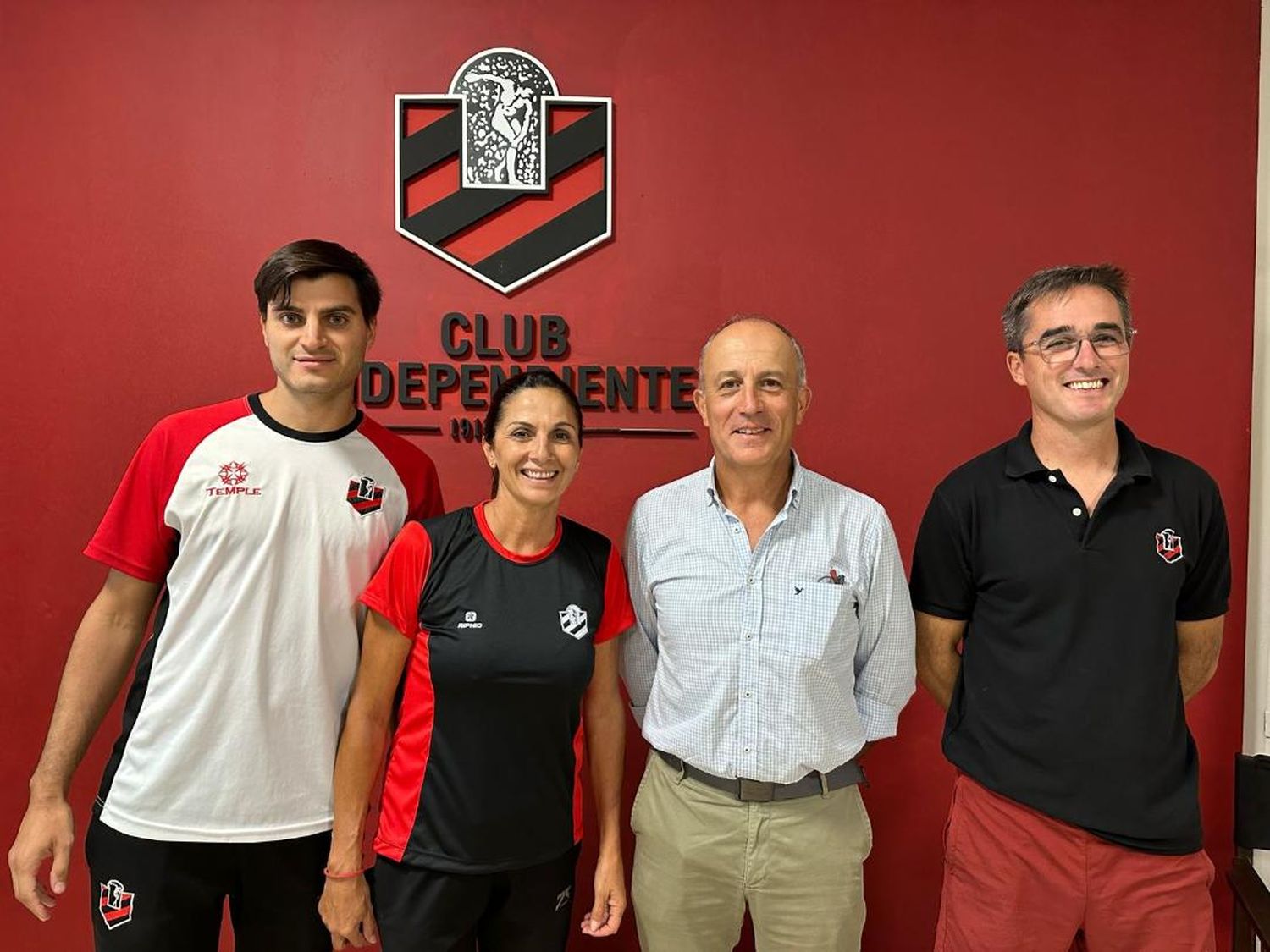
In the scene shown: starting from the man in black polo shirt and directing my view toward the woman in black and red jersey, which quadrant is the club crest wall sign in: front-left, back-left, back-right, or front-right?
front-right

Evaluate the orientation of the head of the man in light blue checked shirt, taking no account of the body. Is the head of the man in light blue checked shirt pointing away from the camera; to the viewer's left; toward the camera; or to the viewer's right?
toward the camera

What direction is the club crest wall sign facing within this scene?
toward the camera

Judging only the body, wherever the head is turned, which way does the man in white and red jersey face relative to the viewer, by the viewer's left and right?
facing the viewer

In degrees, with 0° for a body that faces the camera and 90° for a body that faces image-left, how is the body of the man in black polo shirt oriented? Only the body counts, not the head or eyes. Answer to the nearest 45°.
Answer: approximately 0°

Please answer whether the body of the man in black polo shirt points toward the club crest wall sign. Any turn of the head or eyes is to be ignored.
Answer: no

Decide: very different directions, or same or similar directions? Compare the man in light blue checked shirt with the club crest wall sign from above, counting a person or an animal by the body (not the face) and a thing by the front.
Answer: same or similar directions

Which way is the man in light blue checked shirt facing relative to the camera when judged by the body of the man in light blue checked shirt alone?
toward the camera

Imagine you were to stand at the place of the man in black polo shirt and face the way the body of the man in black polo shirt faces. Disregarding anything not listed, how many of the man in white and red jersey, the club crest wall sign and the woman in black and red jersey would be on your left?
0

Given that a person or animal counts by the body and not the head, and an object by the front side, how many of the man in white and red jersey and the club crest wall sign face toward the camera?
2
